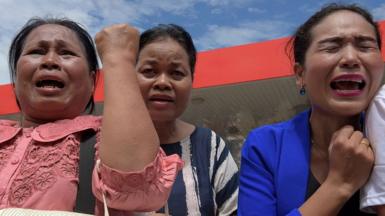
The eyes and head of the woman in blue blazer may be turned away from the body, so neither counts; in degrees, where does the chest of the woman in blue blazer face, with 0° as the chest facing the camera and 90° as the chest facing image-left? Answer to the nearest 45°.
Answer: approximately 315°
